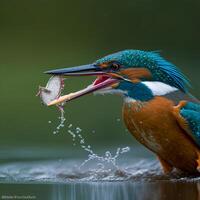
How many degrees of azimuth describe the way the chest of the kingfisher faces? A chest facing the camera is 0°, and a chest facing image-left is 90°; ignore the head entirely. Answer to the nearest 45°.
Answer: approximately 90°
